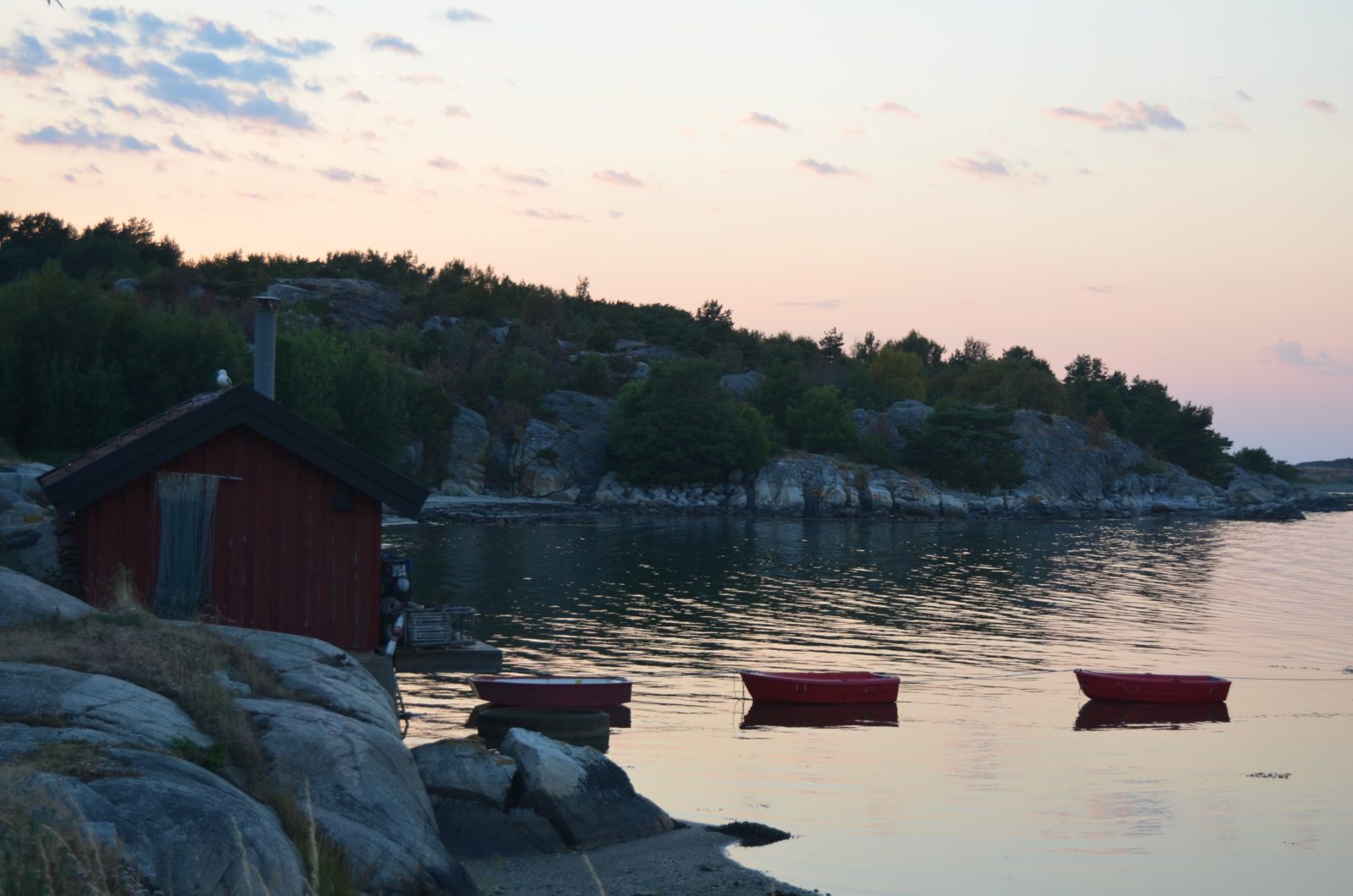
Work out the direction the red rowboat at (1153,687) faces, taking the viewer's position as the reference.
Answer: facing to the left of the viewer

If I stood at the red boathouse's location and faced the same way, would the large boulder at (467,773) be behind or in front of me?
in front

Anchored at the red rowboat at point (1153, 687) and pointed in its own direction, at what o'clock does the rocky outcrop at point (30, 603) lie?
The rocky outcrop is roughly at 10 o'clock from the red rowboat.

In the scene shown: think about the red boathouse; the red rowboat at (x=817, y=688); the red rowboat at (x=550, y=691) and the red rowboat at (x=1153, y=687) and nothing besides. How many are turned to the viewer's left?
3

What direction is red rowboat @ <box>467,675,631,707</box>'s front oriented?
to the viewer's left

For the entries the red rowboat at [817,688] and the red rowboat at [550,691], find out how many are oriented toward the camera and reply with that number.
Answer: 0

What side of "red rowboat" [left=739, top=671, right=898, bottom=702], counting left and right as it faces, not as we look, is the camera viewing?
left

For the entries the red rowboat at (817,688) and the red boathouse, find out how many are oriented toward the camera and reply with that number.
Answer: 1

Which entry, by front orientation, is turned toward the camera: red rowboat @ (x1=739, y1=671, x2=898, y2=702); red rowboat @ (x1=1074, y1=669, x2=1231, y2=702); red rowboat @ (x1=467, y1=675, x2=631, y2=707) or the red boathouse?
the red boathouse

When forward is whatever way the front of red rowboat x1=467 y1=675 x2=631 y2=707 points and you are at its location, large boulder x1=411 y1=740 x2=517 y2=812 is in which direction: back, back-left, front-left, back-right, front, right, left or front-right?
left

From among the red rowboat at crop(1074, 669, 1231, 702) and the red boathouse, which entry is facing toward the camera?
the red boathouse

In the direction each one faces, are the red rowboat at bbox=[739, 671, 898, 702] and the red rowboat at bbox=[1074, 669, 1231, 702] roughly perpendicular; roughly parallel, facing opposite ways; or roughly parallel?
roughly parallel

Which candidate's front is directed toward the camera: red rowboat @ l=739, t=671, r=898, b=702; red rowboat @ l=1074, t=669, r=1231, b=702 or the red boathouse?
the red boathouse

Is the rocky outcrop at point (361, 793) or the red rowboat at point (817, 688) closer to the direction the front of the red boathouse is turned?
the rocky outcrop
